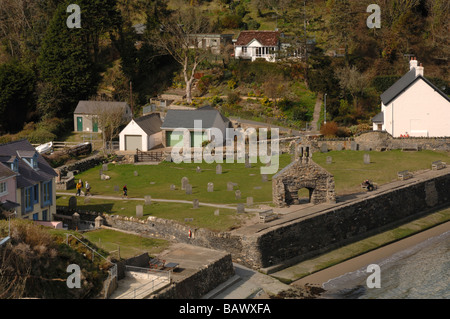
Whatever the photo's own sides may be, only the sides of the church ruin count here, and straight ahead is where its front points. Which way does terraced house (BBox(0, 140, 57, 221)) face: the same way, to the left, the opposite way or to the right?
to the left

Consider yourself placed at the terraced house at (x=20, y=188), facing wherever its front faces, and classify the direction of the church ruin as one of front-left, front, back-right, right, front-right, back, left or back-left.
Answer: front-left

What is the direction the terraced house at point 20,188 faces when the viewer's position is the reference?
facing the viewer and to the right of the viewer

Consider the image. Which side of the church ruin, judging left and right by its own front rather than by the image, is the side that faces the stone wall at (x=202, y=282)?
front

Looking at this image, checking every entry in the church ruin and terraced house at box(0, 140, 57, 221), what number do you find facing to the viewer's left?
0

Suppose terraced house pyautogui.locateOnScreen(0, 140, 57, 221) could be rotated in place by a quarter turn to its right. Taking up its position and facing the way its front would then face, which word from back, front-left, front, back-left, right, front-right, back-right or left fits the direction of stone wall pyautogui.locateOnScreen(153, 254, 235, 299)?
left

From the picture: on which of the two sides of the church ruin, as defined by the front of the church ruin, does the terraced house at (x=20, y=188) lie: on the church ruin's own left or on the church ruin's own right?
on the church ruin's own right

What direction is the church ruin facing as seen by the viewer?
toward the camera
